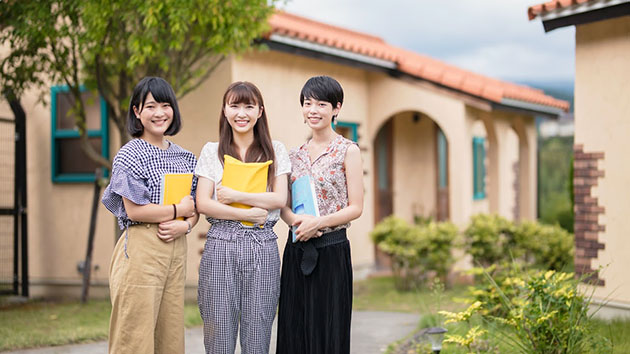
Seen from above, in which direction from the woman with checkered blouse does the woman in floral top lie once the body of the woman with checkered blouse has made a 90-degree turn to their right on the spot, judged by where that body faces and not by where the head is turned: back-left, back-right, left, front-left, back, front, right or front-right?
back-left

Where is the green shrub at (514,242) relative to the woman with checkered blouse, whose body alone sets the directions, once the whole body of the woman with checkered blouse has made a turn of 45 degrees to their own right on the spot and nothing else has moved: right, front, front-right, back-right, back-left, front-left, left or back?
back-left

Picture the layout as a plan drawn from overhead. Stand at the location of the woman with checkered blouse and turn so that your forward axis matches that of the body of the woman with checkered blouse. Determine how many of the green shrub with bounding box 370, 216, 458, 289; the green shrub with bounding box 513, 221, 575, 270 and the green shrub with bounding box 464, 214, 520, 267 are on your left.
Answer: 3

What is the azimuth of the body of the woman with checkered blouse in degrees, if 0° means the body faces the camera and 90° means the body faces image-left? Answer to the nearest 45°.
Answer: approximately 315°

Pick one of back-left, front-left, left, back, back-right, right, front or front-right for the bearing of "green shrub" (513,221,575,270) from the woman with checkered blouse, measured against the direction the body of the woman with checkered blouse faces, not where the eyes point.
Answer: left

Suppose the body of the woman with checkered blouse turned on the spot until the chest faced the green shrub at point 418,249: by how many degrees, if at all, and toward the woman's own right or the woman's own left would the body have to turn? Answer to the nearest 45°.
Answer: approximately 90° to the woman's own left

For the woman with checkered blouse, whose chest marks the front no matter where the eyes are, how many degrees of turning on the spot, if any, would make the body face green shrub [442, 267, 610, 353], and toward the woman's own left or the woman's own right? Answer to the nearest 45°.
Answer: approximately 45° to the woman's own left
